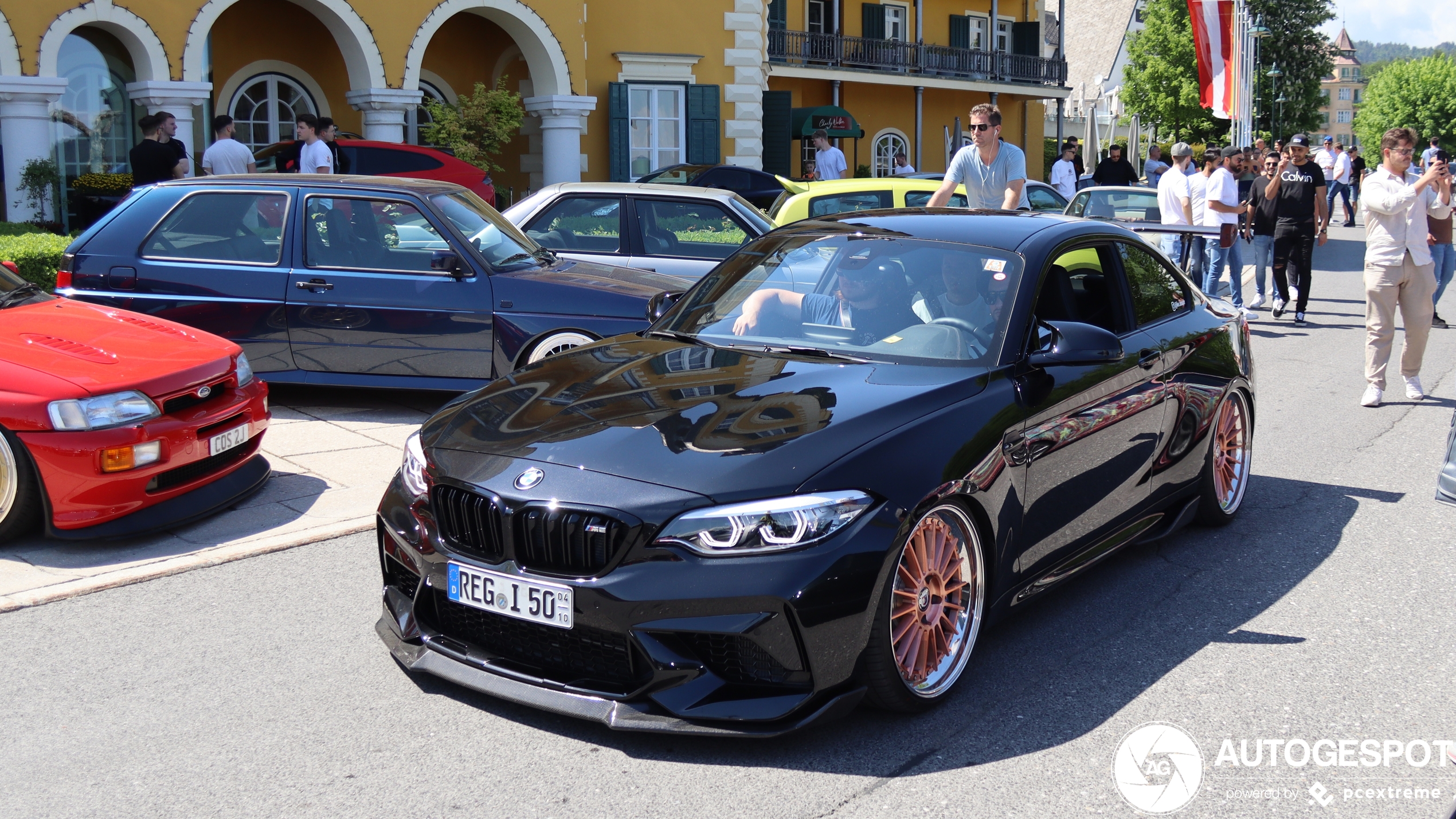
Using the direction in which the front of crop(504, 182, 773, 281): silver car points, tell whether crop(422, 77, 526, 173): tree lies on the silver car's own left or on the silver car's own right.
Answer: on the silver car's own left

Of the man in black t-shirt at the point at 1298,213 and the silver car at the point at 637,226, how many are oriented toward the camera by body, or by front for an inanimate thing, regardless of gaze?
1

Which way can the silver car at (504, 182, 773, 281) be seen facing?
to the viewer's right

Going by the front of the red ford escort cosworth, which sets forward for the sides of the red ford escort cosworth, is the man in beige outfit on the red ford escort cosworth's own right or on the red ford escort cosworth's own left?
on the red ford escort cosworth's own left

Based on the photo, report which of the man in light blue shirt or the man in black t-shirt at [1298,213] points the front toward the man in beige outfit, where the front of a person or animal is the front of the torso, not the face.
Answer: the man in black t-shirt
